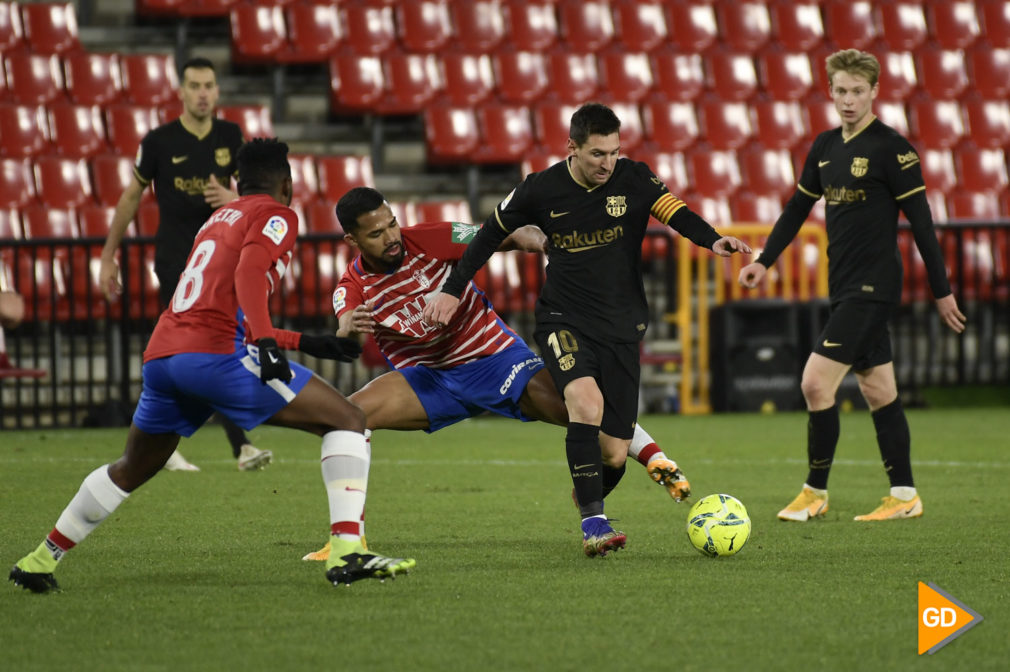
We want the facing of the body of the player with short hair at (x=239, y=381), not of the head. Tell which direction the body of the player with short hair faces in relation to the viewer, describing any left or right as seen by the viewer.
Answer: facing away from the viewer and to the right of the viewer

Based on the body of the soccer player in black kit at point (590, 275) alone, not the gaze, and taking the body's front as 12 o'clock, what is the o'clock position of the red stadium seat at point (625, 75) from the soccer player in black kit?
The red stadium seat is roughly at 6 o'clock from the soccer player in black kit.

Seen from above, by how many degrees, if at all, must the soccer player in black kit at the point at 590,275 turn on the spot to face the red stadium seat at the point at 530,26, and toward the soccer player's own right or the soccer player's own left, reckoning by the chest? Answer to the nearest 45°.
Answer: approximately 180°

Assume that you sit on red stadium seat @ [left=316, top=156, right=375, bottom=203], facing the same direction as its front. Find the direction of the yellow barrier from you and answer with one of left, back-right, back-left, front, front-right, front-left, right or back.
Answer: left

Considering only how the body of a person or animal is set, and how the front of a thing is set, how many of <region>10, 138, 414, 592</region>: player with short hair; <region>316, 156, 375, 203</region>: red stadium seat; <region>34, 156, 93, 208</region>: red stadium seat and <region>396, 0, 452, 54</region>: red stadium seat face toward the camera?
3

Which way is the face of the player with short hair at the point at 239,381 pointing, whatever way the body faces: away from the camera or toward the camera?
away from the camera

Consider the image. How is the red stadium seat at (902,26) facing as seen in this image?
toward the camera

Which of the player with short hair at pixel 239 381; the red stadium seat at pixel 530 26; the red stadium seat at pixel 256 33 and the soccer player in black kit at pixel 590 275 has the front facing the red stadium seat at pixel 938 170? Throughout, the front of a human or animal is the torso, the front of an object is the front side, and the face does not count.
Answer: the player with short hair

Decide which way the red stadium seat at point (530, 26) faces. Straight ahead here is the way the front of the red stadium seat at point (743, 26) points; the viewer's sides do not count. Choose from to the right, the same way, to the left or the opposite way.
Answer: the same way

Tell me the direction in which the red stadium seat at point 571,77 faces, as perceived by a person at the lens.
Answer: facing the viewer

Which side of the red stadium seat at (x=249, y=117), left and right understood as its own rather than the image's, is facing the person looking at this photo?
front

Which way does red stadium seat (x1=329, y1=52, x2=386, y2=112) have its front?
toward the camera

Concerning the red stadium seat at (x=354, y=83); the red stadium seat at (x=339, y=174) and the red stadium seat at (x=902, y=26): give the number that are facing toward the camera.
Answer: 3

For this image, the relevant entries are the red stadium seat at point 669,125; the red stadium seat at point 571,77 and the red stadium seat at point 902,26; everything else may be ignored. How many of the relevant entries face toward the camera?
3

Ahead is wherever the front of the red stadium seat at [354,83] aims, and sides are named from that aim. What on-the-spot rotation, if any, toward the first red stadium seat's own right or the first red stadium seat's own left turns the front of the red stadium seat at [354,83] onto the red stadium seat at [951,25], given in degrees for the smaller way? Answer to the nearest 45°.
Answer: approximately 90° to the first red stadium seat's own left

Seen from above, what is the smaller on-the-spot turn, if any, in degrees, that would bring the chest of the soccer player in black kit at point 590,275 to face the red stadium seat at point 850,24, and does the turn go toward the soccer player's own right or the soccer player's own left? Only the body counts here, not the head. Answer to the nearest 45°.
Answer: approximately 180°

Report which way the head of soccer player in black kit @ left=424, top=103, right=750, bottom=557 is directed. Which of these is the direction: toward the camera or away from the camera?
toward the camera

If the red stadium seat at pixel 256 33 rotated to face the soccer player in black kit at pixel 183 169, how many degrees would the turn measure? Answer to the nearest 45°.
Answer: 0° — it already faces them

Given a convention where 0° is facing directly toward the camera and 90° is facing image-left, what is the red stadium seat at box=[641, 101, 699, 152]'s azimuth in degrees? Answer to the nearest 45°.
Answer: approximately 0°

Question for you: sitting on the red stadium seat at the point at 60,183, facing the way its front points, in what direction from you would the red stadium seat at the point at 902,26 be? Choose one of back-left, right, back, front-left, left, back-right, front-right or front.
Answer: left

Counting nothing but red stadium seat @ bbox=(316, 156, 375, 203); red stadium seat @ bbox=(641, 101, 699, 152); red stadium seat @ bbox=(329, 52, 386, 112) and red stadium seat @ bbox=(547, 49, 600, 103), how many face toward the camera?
4
